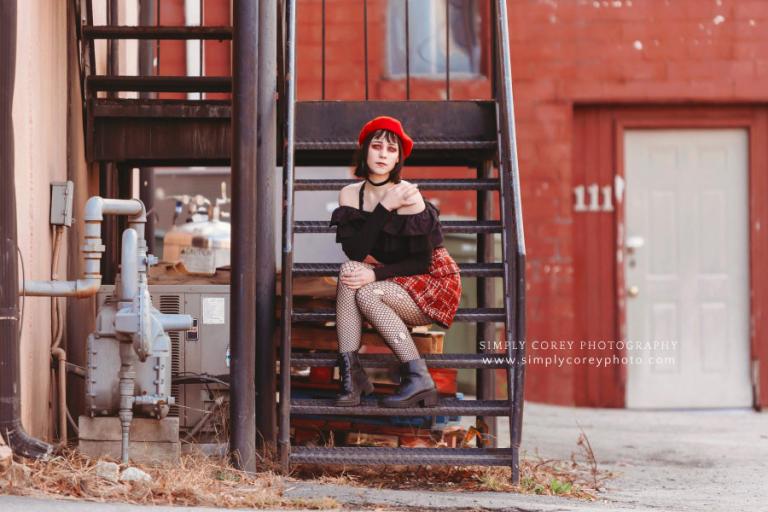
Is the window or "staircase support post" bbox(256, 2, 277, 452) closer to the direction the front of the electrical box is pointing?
the staircase support post

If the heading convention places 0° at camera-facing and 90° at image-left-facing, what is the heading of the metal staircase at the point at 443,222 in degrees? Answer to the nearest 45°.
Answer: approximately 0°

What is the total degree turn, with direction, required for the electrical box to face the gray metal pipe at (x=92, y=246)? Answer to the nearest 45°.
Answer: approximately 45° to its right

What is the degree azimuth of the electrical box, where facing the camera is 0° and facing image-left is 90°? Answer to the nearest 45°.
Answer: approximately 315°

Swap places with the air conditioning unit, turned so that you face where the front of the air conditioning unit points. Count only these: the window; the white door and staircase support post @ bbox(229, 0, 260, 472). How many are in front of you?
1

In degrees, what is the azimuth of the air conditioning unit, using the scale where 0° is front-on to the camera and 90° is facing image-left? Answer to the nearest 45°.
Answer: approximately 0°

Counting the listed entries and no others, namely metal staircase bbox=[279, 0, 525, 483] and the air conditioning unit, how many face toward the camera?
2

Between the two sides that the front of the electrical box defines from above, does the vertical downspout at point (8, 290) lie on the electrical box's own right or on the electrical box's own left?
on the electrical box's own right

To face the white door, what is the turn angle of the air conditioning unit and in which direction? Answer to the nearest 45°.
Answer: approximately 135° to its left

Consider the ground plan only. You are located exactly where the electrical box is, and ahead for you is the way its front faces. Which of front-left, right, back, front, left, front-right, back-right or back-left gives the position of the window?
left

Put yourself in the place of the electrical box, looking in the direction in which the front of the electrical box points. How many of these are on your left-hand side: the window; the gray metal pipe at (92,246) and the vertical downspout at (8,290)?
1

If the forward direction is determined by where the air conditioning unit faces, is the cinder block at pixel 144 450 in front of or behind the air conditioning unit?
in front
